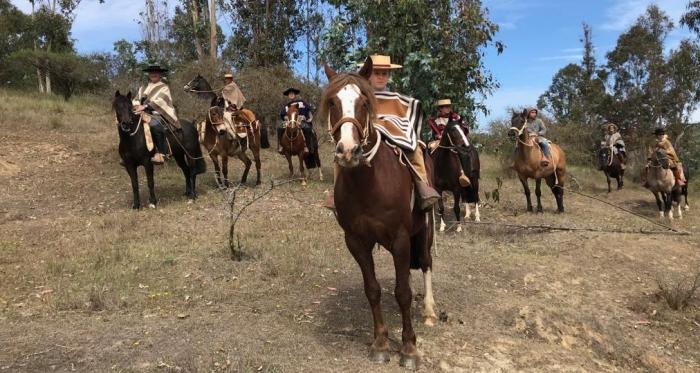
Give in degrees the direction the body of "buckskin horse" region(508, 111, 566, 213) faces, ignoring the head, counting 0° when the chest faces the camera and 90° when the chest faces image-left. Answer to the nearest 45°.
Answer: approximately 45°

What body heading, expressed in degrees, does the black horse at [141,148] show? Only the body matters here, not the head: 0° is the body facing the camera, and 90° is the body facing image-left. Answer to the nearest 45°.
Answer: approximately 45°

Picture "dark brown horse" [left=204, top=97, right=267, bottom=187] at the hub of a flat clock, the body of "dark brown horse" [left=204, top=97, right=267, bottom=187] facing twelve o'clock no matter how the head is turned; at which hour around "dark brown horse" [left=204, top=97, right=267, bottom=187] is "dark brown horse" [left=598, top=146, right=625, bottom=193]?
"dark brown horse" [left=598, top=146, right=625, bottom=193] is roughly at 7 o'clock from "dark brown horse" [left=204, top=97, right=267, bottom=187].

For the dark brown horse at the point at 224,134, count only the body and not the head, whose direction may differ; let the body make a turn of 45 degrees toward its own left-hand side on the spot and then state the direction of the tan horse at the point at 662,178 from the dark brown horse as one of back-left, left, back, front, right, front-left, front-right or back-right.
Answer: left

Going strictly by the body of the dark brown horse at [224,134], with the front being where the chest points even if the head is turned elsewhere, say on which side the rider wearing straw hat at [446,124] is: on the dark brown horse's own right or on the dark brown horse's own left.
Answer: on the dark brown horse's own left

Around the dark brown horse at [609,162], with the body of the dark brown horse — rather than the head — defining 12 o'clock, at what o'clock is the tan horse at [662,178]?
The tan horse is roughly at 10 o'clock from the dark brown horse.
